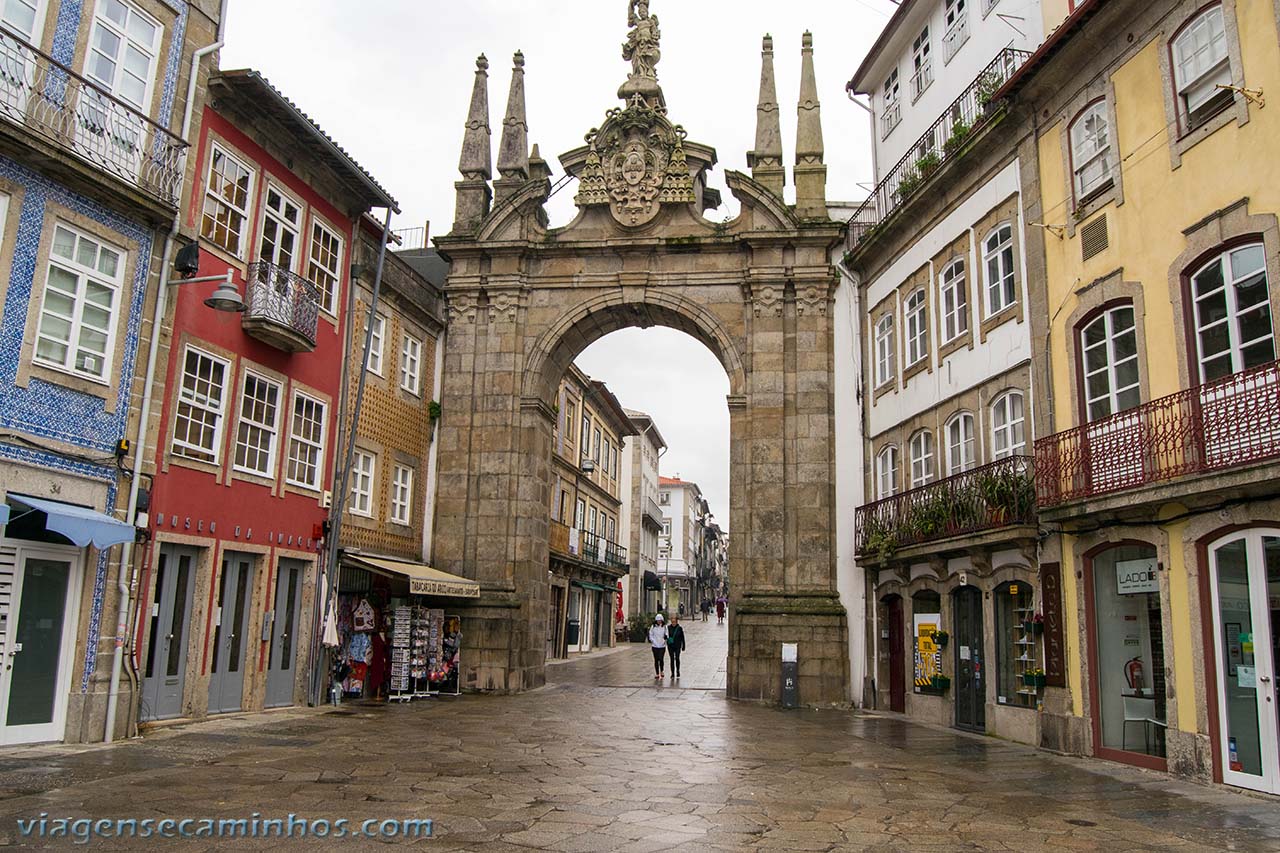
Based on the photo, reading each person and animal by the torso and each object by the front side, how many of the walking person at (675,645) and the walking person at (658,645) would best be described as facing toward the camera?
2

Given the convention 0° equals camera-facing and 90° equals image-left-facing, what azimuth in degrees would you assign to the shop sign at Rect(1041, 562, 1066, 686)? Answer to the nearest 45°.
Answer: approximately 45°

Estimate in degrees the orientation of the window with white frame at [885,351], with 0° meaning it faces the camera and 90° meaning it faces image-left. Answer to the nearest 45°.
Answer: approximately 45°

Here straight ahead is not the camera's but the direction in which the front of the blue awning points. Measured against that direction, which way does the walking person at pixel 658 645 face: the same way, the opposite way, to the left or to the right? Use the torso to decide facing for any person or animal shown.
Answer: to the right

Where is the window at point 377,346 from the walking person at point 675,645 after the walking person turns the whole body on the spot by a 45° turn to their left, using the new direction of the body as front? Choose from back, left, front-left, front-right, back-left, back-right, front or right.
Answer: right

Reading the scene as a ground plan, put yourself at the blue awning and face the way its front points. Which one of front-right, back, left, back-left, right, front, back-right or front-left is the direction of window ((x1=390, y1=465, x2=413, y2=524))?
left

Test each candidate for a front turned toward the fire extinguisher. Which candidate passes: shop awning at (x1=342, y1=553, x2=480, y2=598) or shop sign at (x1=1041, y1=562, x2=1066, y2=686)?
the shop awning

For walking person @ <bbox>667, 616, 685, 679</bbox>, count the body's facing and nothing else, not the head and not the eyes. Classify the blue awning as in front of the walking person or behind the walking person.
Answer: in front

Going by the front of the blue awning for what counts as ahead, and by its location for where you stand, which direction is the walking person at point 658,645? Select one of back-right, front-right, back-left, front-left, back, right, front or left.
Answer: left

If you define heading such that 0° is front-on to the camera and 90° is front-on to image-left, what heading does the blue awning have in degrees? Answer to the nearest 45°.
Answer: approximately 315°

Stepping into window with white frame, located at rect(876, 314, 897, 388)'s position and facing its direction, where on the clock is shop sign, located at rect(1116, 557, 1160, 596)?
The shop sign is roughly at 10 o'clock from the window with white frame.

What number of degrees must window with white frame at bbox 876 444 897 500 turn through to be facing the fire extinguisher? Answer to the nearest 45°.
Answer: approximately 45° to its left

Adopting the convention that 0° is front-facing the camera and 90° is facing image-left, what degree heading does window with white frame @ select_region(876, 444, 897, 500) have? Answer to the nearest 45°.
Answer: approximately 45°

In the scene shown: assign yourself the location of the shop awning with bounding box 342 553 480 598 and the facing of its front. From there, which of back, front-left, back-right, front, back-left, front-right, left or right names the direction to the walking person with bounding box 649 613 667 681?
left

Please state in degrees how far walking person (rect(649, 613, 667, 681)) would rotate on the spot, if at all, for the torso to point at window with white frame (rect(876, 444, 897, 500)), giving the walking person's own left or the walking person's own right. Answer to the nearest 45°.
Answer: approximately 45° to the walking person's own left

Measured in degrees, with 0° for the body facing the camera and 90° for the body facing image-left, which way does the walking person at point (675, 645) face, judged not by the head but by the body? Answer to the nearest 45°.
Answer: approximately 0°

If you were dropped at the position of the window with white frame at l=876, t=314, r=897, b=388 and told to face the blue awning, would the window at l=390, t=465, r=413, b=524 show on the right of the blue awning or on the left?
right

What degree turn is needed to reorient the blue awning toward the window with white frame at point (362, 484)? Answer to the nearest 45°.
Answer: approximately 90° to its left

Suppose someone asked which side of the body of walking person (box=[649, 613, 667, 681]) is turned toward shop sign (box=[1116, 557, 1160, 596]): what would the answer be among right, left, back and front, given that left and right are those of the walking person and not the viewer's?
front
